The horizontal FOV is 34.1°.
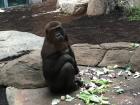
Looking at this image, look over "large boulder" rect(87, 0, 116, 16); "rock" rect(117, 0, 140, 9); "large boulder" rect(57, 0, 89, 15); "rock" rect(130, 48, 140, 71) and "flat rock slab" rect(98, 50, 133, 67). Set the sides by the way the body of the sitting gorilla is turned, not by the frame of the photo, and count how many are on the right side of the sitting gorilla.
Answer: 0

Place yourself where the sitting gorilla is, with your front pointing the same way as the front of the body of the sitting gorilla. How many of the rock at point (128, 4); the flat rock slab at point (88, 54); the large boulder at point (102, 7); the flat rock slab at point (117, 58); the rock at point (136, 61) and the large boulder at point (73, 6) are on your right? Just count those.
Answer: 0

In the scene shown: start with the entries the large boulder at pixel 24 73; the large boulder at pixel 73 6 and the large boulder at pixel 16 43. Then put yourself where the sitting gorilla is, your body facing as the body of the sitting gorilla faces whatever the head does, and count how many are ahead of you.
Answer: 0

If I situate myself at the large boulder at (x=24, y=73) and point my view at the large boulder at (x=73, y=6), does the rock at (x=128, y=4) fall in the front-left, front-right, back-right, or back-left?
front-right

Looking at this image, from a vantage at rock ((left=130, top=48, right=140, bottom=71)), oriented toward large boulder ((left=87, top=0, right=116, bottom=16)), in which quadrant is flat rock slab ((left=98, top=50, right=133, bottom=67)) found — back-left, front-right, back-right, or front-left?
front-left

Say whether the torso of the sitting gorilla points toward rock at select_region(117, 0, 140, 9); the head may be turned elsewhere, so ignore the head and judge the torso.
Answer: no

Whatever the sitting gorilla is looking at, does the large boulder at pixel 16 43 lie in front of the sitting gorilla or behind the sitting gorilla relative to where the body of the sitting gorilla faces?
behind

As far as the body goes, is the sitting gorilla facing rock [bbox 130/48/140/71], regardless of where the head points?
no

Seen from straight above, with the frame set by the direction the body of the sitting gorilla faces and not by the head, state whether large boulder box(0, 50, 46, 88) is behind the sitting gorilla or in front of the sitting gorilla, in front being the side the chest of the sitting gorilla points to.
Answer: behind

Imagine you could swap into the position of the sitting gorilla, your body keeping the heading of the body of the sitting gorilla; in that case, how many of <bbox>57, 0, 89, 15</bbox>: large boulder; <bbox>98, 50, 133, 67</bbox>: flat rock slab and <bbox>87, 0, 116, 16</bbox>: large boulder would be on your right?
0

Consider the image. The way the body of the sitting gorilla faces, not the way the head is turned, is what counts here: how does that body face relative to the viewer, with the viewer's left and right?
facing the viewer and to the right of the viewer

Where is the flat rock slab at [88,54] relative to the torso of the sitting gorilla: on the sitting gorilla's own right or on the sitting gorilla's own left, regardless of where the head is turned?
on the sitting gorilla's own left

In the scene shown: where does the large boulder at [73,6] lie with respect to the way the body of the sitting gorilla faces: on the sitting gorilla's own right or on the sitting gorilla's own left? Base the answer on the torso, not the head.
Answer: on the sitting gorilla's own left

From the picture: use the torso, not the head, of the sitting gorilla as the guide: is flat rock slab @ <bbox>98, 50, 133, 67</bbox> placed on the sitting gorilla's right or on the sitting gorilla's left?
on the sitting gorilla's left

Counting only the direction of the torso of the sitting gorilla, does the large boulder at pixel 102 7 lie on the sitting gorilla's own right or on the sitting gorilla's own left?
on the sitting gorilla's own left
